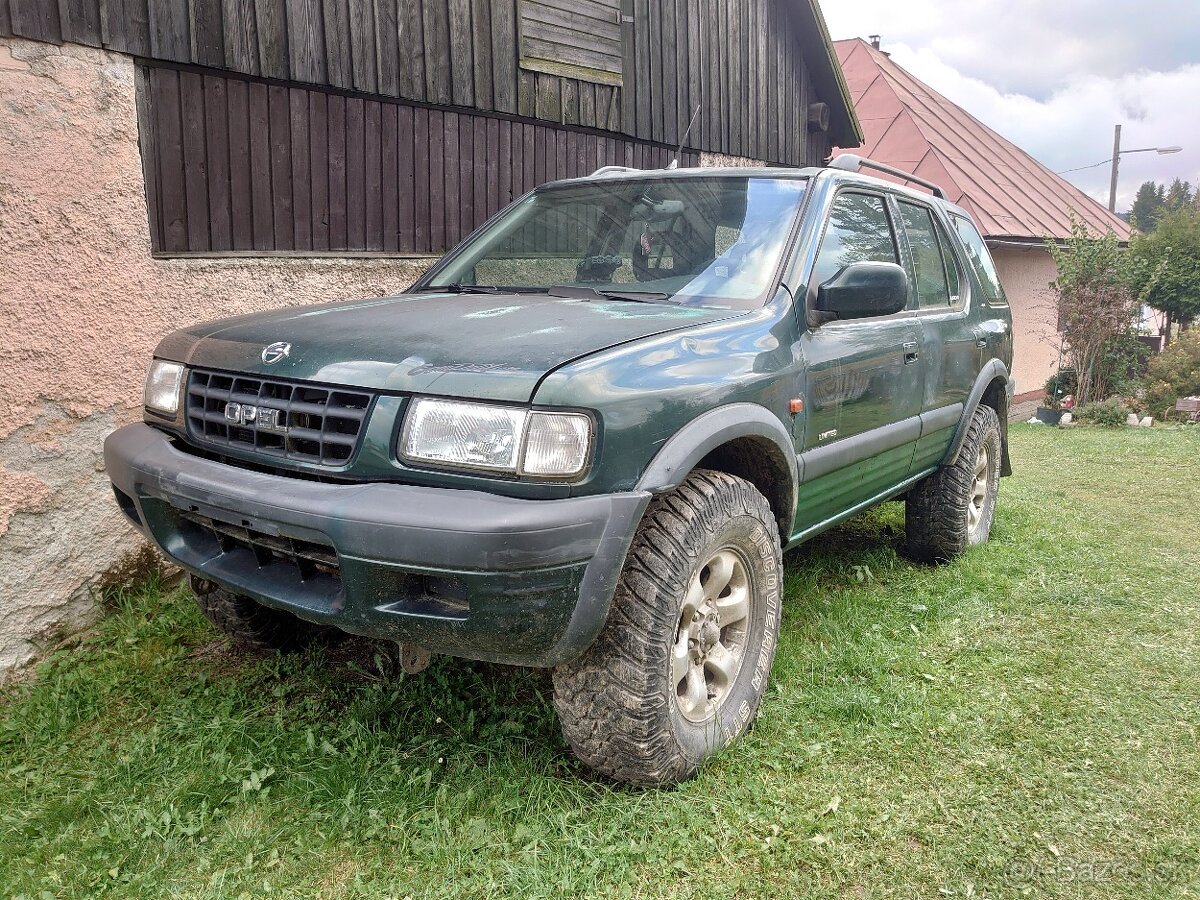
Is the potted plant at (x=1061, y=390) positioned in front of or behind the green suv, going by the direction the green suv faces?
behind

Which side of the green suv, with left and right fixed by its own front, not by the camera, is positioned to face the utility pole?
back

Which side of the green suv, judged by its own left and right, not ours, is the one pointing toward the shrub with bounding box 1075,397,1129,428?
back

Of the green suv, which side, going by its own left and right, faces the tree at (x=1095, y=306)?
back

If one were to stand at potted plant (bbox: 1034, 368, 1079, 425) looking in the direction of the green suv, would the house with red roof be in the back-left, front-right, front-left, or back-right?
back-right

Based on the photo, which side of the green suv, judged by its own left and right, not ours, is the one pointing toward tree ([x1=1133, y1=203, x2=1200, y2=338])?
back

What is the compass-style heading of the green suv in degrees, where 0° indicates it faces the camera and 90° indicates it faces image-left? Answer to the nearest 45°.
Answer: approximately 45°

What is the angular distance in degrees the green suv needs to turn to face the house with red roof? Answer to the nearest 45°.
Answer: approximately 180°

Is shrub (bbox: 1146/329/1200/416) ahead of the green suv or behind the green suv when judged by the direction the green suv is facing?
behind
